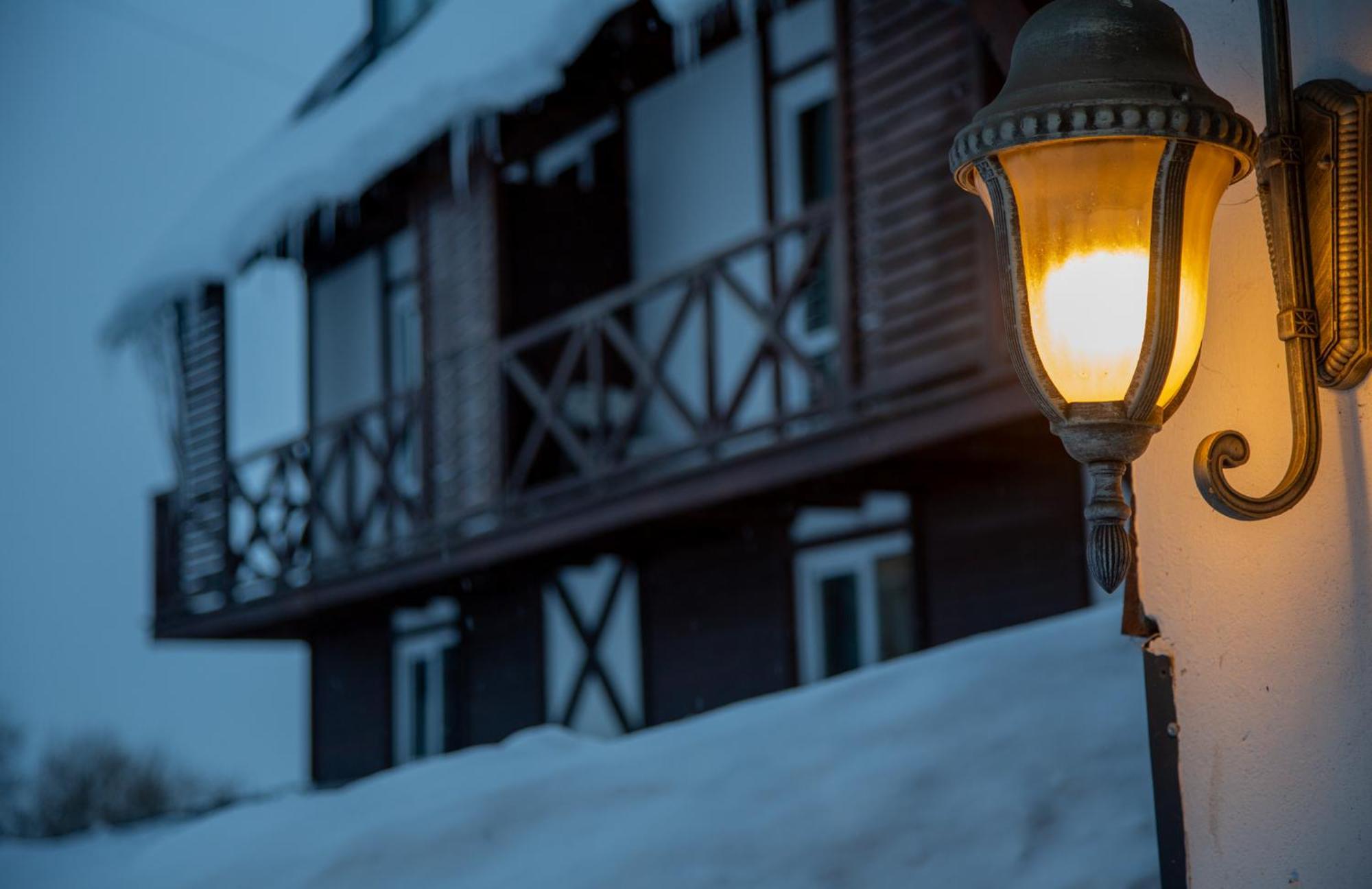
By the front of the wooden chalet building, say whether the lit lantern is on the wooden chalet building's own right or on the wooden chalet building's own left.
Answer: on the wooden chalet building's own left

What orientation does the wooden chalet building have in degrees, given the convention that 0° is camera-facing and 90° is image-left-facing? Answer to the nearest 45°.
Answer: approximately 45°

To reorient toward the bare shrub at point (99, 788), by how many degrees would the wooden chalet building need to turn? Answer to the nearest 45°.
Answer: approximately 90° to its right
